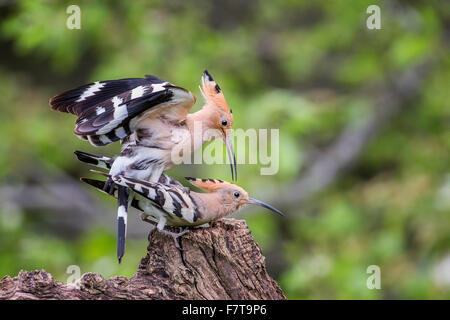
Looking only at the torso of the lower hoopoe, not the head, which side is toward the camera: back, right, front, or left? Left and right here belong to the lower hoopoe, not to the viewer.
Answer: right

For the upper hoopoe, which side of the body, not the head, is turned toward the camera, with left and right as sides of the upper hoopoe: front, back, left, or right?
right
